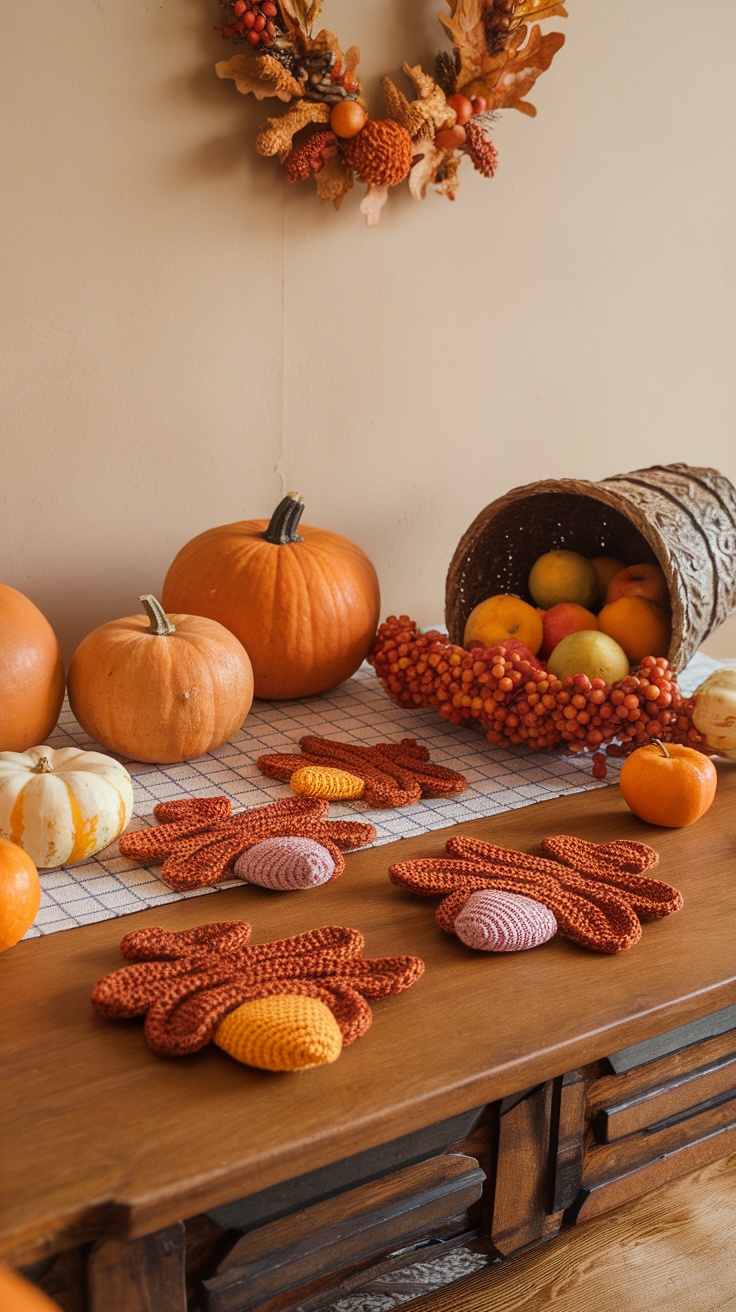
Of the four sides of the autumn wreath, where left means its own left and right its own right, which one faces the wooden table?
front

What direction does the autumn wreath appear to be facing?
toward the camera

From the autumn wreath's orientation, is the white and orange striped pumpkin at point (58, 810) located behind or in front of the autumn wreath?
in front

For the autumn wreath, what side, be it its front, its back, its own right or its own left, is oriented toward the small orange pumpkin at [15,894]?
front

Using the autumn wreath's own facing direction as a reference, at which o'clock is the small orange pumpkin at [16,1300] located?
The small orange pumpkin is roughly at 12 o'clock from the autumn wreath.
